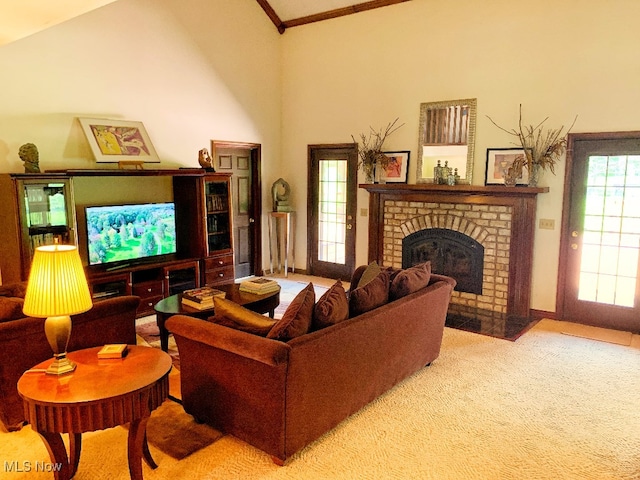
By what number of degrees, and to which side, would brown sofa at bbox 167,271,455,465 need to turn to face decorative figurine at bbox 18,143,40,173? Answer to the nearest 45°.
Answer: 0° — it already faces it

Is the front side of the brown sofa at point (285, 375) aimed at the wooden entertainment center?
yes

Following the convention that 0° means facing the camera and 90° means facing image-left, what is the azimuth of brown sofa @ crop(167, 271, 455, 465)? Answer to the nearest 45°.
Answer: approximately 135°

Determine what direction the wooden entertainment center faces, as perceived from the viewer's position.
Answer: facing the viewer and to the right of the viewer

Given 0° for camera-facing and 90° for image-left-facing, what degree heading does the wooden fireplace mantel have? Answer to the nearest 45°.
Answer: approximately 45°

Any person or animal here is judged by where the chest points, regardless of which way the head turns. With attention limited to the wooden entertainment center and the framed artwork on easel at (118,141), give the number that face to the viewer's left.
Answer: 0

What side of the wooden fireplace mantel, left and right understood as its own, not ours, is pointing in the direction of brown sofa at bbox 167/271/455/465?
front

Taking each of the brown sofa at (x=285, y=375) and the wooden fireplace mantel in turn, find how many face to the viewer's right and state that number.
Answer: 0

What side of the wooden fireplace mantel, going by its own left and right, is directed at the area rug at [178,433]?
front

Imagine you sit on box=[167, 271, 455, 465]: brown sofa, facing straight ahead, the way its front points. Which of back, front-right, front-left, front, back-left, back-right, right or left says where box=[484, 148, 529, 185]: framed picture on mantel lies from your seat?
right

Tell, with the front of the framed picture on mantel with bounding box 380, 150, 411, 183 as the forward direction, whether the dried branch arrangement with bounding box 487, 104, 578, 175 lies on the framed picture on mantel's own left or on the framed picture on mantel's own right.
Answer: on the framed picture on mantel's own left

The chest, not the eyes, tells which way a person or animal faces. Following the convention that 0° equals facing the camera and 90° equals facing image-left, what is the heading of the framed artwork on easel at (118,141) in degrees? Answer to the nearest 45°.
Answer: approximately 315°
